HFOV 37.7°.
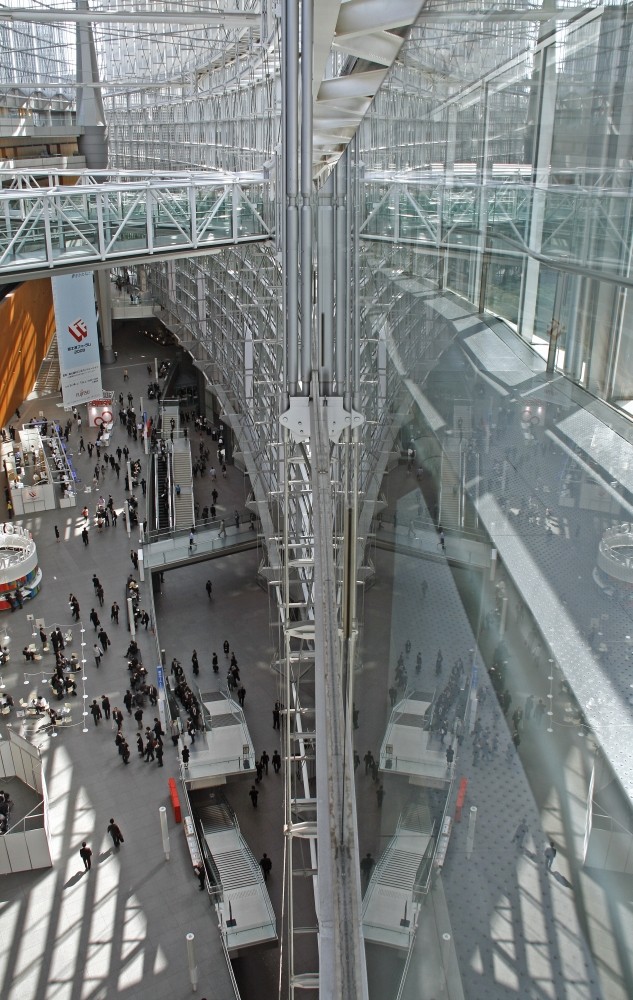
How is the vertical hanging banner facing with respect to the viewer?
toward the camera

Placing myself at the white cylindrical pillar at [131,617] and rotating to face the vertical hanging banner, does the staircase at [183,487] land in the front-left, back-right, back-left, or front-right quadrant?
front-right

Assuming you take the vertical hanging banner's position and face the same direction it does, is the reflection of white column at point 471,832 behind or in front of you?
in front
